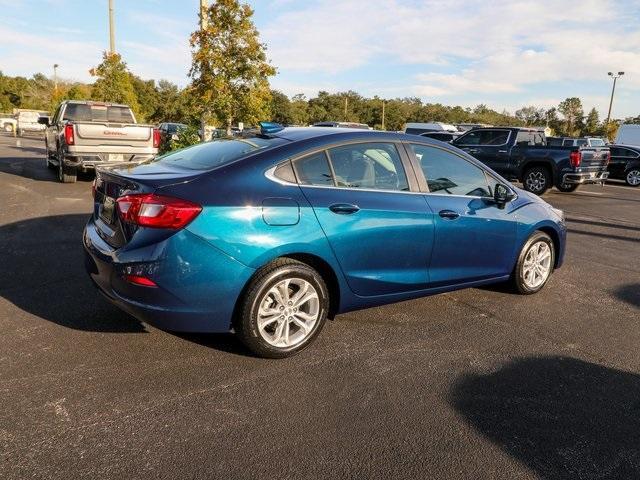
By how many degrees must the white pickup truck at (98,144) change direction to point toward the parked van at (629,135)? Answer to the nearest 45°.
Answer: approximately 90° to its right

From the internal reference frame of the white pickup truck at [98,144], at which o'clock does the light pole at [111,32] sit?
The light pole is roughly at 12 o'clock from the white pickup truck.

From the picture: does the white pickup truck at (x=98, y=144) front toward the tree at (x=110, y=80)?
yes

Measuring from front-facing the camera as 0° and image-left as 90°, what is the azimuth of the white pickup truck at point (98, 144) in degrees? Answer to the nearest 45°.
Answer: approximately 180°

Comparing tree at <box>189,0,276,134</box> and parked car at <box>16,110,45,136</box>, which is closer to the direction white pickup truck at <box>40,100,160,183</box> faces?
the parked car

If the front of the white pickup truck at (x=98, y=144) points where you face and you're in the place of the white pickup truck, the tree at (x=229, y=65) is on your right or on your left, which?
on your right

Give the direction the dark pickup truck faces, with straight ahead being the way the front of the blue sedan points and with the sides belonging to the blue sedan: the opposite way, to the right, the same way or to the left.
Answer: to the left

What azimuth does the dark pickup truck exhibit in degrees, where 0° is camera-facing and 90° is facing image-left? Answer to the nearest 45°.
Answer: approximately 135°

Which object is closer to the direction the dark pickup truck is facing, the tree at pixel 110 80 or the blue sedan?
the tree

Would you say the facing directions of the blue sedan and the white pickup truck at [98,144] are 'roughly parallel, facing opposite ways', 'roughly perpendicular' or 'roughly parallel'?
roughly perpendicular

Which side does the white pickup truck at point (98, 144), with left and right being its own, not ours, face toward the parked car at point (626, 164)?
right
